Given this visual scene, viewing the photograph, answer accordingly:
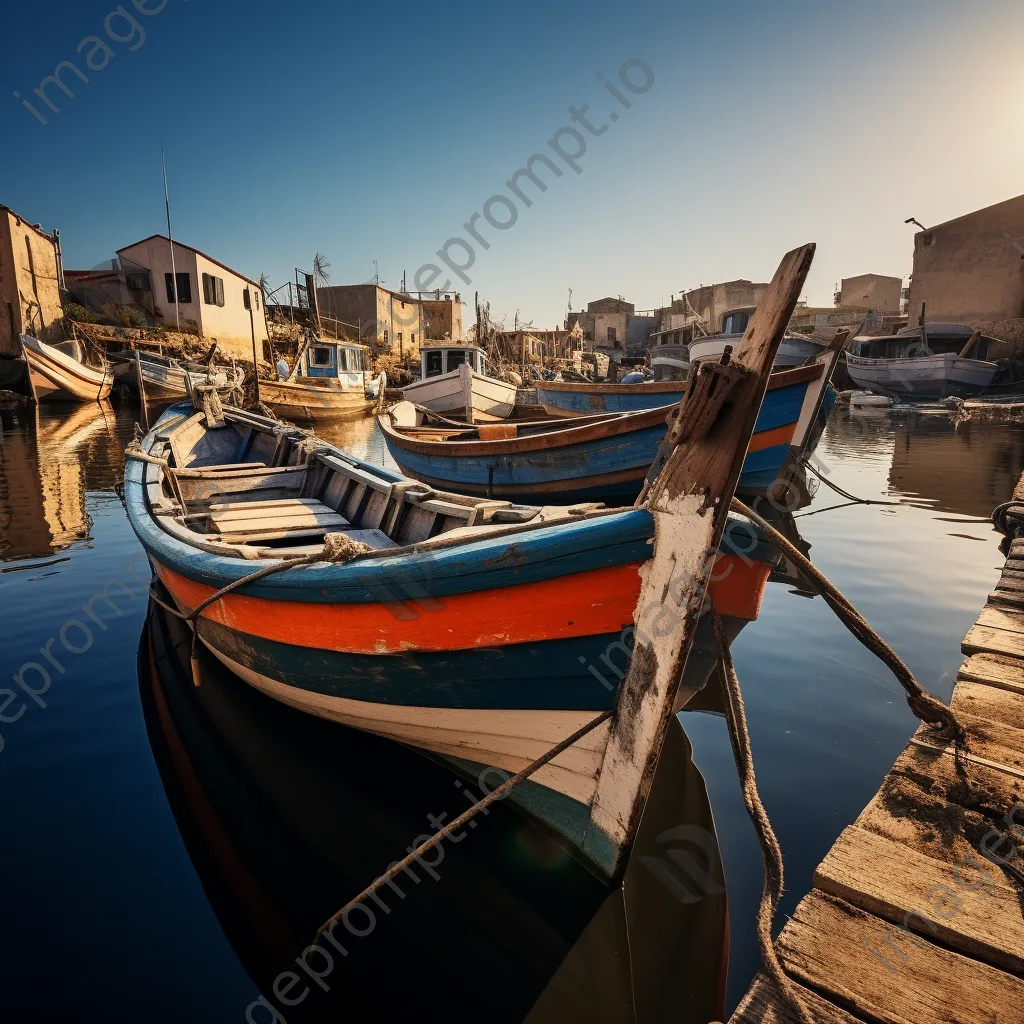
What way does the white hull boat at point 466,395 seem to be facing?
toward the camera

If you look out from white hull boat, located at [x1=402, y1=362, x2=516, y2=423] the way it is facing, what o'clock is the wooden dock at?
The wooden dock is roughly at 12 o'clock from the white hull boat.

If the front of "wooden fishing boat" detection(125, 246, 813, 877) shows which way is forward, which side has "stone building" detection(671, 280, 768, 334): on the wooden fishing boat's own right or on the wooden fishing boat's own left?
on the wooden fishing boat's own left

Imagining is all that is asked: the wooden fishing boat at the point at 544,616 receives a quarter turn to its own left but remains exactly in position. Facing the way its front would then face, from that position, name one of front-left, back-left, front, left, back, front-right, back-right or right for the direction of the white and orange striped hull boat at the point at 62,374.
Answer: left

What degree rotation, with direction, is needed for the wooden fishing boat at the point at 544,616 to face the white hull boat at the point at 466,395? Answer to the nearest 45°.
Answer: approximately 135° to its left

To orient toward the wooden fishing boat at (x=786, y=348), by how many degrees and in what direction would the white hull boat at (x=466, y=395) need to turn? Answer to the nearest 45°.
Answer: approximately 90° to its left

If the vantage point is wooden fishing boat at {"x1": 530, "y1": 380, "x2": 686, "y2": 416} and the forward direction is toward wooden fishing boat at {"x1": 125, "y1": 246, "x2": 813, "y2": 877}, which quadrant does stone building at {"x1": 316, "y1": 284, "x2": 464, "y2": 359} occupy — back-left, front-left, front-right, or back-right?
back-right

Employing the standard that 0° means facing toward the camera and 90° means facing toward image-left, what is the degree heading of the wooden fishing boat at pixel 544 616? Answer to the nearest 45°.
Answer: approximately 315°

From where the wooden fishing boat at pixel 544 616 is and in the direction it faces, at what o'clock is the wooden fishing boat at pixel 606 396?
the wooden fishing boat at pixel 606 396 is roughly at 8 o'clock from the wooden fishing boat at pixel 544 616.

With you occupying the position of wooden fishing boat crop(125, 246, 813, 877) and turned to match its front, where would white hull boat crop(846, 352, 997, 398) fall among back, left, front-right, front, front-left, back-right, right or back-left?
left
